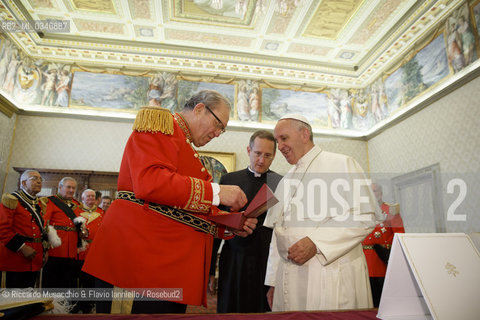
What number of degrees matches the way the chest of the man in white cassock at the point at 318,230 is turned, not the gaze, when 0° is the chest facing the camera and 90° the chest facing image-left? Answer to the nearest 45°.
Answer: approximately 45°

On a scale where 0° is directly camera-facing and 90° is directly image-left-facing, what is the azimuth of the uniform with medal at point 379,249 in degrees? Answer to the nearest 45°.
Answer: approximately 45°

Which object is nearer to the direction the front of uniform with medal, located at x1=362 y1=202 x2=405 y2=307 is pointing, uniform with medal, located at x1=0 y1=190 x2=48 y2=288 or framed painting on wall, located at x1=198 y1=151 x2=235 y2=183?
the uniform with medal

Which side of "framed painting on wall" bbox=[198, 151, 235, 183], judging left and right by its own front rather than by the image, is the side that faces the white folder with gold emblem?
front

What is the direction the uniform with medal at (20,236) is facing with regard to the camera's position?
facing the viewer and to the right of the viewer

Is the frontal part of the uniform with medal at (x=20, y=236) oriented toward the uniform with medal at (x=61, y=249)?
no

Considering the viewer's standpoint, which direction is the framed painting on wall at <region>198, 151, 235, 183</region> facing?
facing the viewer

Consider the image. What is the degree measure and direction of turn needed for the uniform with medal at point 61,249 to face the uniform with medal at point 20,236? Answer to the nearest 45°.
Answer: approximately 90° to its right

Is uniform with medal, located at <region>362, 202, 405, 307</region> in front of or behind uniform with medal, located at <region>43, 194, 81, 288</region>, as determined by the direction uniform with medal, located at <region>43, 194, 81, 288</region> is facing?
in front

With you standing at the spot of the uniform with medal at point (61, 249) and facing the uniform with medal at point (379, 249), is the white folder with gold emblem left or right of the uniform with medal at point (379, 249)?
right

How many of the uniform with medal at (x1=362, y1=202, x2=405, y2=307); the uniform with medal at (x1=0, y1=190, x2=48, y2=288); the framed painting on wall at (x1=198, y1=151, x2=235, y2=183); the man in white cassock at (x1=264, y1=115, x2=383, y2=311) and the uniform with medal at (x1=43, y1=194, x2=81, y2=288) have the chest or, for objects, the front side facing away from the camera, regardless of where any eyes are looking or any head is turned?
0

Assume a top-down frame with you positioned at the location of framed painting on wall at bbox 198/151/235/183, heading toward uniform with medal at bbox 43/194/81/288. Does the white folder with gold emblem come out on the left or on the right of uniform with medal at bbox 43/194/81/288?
left
